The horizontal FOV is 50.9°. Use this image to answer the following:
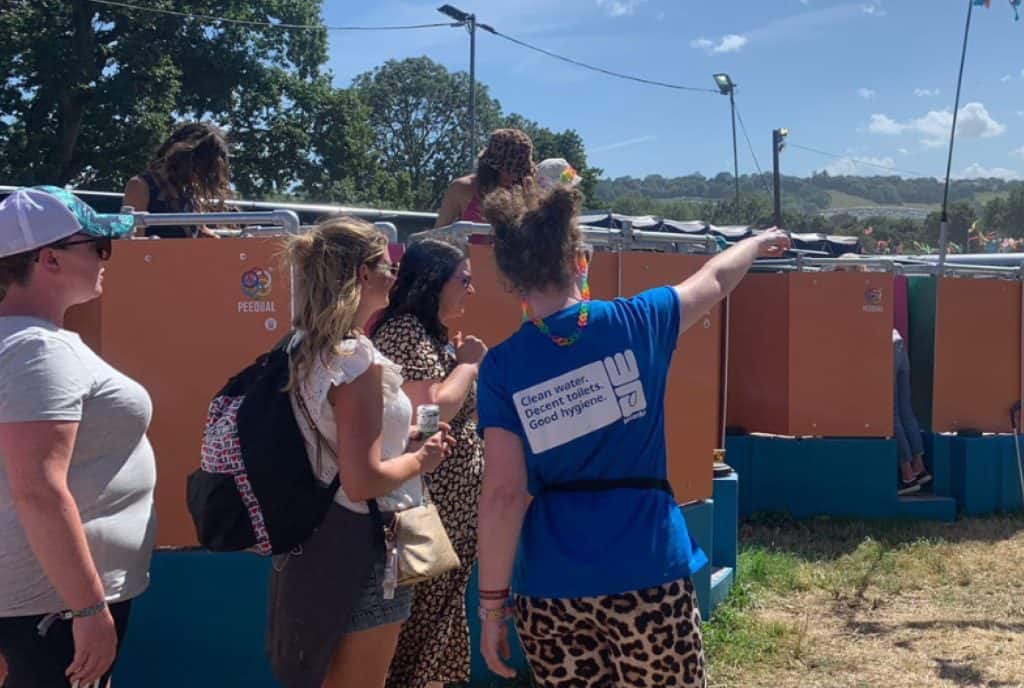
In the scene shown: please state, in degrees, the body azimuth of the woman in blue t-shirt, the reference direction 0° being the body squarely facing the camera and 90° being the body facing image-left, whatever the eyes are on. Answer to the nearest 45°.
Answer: approximately 180°

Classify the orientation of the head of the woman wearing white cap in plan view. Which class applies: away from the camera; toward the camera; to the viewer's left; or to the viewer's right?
to the viewer's right

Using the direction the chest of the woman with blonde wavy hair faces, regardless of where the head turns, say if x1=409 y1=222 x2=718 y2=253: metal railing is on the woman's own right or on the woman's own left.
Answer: on the woman's own left

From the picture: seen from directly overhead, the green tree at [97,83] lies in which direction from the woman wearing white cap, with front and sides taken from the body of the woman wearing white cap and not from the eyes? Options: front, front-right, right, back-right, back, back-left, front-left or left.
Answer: left

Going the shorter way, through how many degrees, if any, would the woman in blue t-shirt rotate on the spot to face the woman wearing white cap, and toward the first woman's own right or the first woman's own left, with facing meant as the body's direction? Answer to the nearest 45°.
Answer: approximately 90° to the first woman's own left

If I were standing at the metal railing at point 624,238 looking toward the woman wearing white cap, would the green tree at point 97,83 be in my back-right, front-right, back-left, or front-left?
back-right

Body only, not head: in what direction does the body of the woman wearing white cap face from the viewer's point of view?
to the viewer's right

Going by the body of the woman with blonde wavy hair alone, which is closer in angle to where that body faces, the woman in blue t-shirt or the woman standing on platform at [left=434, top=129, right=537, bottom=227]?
the woman in blue t-shirt

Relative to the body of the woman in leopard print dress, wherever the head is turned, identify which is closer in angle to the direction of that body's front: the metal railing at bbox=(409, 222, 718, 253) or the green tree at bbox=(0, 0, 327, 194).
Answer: the metal railing

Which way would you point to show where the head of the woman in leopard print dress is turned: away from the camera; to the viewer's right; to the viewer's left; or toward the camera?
to the viewer's right

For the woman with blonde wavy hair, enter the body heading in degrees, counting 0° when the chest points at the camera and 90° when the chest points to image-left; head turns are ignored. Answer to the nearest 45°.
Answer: approximately 270°

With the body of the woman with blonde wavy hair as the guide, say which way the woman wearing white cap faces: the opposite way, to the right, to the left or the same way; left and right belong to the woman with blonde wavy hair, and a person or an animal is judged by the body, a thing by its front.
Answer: the same way

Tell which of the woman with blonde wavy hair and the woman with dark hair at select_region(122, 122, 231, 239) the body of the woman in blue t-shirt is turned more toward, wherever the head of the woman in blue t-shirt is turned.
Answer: the woman with dark hair
